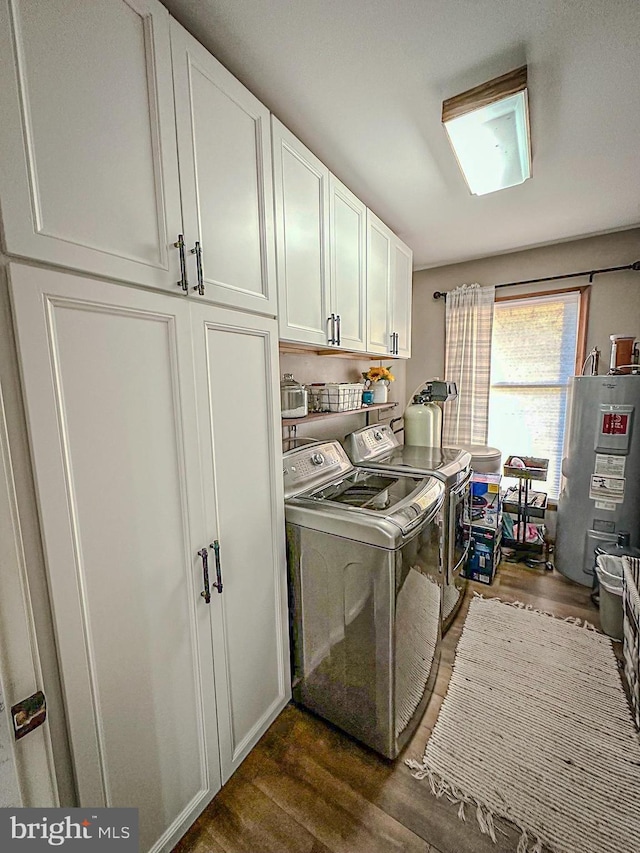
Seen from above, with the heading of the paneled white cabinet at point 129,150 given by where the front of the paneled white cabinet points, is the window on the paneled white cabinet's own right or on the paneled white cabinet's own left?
on the paneled white cabinet's own left

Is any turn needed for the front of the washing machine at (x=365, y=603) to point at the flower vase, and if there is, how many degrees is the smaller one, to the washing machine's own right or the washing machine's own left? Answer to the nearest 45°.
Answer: approximately 135° to the washing machine's own left

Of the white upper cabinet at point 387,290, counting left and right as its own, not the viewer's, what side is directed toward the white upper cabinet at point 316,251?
right

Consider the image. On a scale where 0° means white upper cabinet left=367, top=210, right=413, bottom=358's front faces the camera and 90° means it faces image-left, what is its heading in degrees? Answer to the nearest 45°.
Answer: approximately 315°

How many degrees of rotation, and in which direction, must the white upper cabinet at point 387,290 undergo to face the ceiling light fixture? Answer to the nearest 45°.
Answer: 0° — it already faces it

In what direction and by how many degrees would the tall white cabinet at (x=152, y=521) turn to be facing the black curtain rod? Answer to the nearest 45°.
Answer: approximately 45° to its left

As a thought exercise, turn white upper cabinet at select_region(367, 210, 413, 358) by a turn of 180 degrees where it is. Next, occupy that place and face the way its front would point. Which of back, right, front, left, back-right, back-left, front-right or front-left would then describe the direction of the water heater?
back-right

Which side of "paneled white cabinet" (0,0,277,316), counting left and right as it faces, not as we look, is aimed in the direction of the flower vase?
left

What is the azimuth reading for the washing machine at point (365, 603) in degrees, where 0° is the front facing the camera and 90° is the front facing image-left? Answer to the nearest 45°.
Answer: approximately 315°

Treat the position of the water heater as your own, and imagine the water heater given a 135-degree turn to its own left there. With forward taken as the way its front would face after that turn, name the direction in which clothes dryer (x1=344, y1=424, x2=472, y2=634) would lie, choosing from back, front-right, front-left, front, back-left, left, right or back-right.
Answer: back

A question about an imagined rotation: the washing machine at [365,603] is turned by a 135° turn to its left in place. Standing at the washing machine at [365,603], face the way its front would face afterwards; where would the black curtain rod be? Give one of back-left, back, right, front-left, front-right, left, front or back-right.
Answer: front-right

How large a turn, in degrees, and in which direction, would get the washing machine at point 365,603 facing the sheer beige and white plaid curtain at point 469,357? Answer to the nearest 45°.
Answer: approximately 90° to its left

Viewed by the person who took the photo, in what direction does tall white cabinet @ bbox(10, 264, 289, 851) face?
facing the viewer and to the right of the viewer

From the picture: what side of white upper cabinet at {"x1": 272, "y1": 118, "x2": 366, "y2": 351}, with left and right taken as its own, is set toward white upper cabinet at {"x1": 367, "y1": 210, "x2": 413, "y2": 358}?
left

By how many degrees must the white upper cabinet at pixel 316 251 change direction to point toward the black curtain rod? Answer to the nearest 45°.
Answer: approximately 90° to its left

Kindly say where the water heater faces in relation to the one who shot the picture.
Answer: facing the viewer
